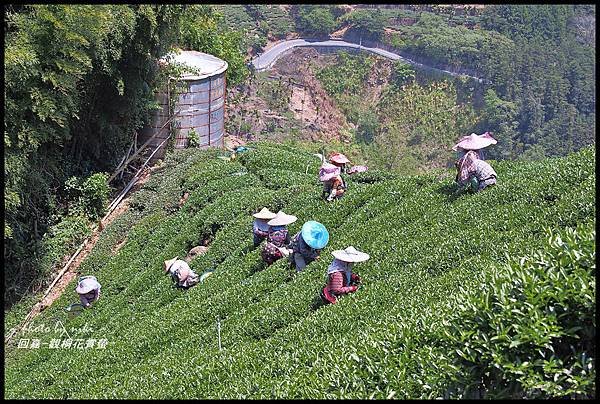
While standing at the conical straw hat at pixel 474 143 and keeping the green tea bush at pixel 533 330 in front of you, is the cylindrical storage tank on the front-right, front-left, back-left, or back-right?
back-right

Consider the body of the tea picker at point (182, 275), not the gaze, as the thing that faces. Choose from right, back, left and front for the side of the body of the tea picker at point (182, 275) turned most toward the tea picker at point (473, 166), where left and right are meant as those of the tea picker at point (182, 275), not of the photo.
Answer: back

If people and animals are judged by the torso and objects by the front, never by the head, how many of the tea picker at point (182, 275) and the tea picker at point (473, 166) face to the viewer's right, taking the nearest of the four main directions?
0

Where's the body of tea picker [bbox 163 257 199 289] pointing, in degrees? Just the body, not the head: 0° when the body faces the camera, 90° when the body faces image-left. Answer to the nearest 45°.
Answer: approximately 90°

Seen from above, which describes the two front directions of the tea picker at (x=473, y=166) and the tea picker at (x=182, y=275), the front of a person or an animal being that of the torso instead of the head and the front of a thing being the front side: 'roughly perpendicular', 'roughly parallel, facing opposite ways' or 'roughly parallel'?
roughly parallel

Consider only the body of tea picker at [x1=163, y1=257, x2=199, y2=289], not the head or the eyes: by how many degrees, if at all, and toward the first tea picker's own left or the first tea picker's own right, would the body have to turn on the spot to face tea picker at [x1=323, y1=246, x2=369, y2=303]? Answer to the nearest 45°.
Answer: approximately 135° to the first tea picker's own left

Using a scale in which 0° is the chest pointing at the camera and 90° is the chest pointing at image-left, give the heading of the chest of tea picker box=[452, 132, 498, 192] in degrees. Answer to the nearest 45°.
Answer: approximately 45°
